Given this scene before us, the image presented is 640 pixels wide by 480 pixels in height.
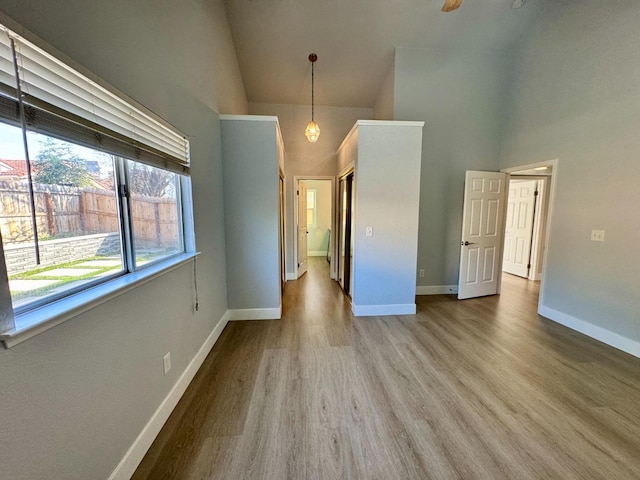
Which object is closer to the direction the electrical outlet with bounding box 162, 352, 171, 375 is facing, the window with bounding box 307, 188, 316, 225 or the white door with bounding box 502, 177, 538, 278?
the white door

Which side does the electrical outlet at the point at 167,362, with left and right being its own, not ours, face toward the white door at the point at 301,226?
left

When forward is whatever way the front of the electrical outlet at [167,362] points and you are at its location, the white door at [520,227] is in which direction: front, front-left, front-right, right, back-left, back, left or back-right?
front-left

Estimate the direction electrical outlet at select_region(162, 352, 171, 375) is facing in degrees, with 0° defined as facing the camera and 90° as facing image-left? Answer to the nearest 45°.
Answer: approximately 315°

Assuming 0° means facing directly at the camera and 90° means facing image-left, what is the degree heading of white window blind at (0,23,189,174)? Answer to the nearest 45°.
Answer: approximately 315°

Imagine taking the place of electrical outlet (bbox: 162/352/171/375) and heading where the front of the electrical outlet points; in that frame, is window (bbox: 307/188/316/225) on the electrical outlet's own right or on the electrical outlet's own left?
on the electrical outlet's own left

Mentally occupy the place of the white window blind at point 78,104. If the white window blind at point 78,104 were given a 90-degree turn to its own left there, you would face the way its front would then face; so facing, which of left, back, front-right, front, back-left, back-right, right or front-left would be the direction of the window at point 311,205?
front

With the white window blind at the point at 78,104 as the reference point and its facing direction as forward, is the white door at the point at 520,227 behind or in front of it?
in front

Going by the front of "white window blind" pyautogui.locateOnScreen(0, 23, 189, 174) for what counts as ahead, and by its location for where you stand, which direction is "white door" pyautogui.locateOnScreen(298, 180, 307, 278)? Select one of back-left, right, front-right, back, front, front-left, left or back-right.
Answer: left

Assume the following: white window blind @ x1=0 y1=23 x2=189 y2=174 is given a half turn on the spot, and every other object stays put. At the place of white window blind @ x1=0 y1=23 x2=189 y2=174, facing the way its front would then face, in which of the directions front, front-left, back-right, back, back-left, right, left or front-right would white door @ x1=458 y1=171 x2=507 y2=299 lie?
back-right
